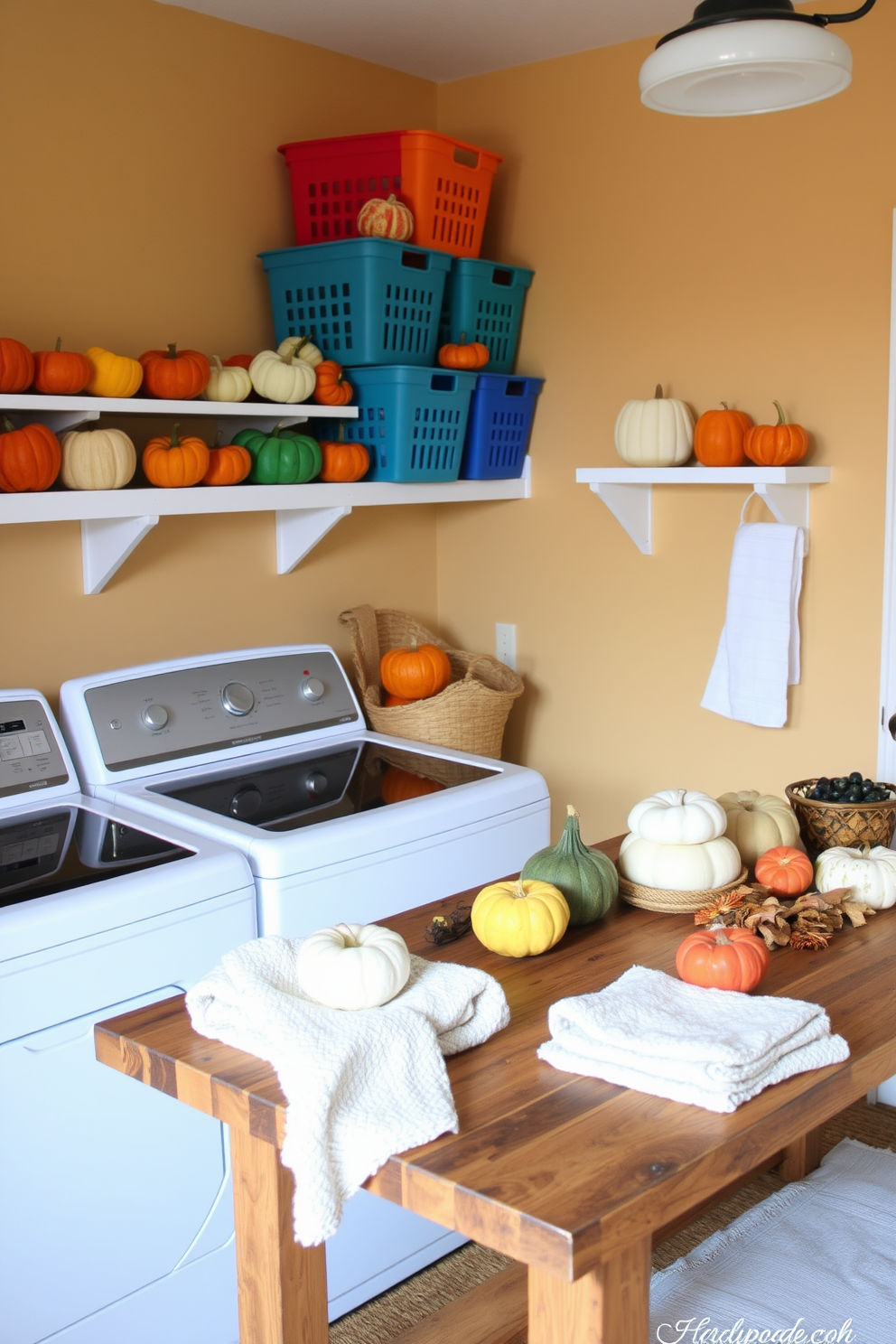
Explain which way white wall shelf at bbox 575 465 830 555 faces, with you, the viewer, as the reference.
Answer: facing the viewer and to the left of the viewer

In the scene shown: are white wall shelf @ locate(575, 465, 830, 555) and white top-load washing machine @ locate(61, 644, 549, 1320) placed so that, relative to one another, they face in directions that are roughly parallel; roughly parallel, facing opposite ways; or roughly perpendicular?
roughly perpendicular

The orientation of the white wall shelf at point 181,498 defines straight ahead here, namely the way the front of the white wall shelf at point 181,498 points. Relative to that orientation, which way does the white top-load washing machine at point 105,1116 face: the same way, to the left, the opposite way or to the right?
the same way

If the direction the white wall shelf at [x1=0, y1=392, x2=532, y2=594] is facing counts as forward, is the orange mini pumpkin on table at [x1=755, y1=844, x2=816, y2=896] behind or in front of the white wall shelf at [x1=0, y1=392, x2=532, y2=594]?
in front

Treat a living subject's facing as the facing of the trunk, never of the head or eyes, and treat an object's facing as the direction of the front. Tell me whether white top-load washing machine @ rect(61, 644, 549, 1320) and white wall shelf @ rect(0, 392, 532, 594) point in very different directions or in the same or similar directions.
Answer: same or similar directions

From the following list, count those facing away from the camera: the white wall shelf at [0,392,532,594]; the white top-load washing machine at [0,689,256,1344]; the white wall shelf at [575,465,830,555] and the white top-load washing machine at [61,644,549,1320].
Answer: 0

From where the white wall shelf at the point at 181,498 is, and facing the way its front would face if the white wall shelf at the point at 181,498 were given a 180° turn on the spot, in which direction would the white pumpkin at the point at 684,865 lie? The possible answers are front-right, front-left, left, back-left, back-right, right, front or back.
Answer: back

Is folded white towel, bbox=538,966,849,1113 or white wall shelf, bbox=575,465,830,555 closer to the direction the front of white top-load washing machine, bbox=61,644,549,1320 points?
the folded white towel

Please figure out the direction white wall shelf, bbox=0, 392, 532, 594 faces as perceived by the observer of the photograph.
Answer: facing the viewer and to the right of the viewer
